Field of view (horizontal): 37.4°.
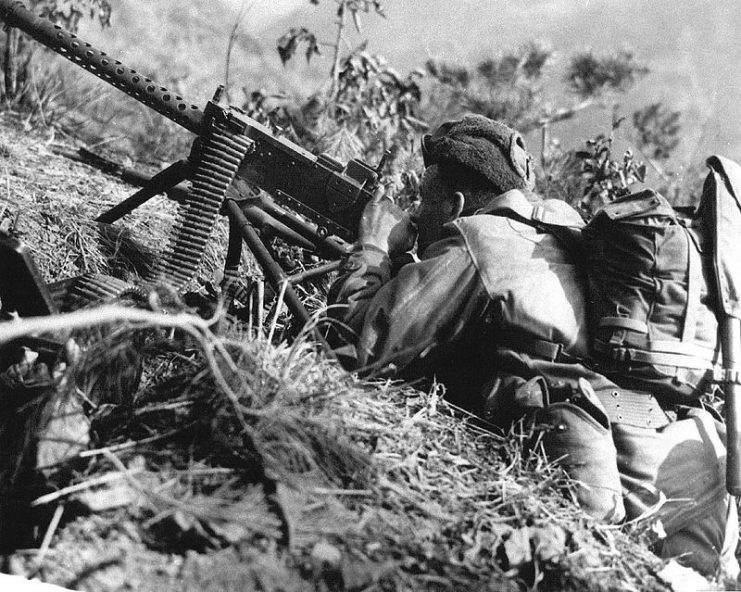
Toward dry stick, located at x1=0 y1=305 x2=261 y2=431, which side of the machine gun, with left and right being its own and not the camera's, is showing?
left

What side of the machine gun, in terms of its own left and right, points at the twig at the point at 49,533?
left

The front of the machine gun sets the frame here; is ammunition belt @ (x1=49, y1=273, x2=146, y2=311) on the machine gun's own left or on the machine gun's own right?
on the machine gun's own left

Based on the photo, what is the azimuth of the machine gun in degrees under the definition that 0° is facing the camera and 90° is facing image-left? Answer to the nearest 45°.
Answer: approximately 90°

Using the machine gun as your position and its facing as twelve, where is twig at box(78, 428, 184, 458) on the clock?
The twig is roughly at 9 o'clock from the machine gun.
